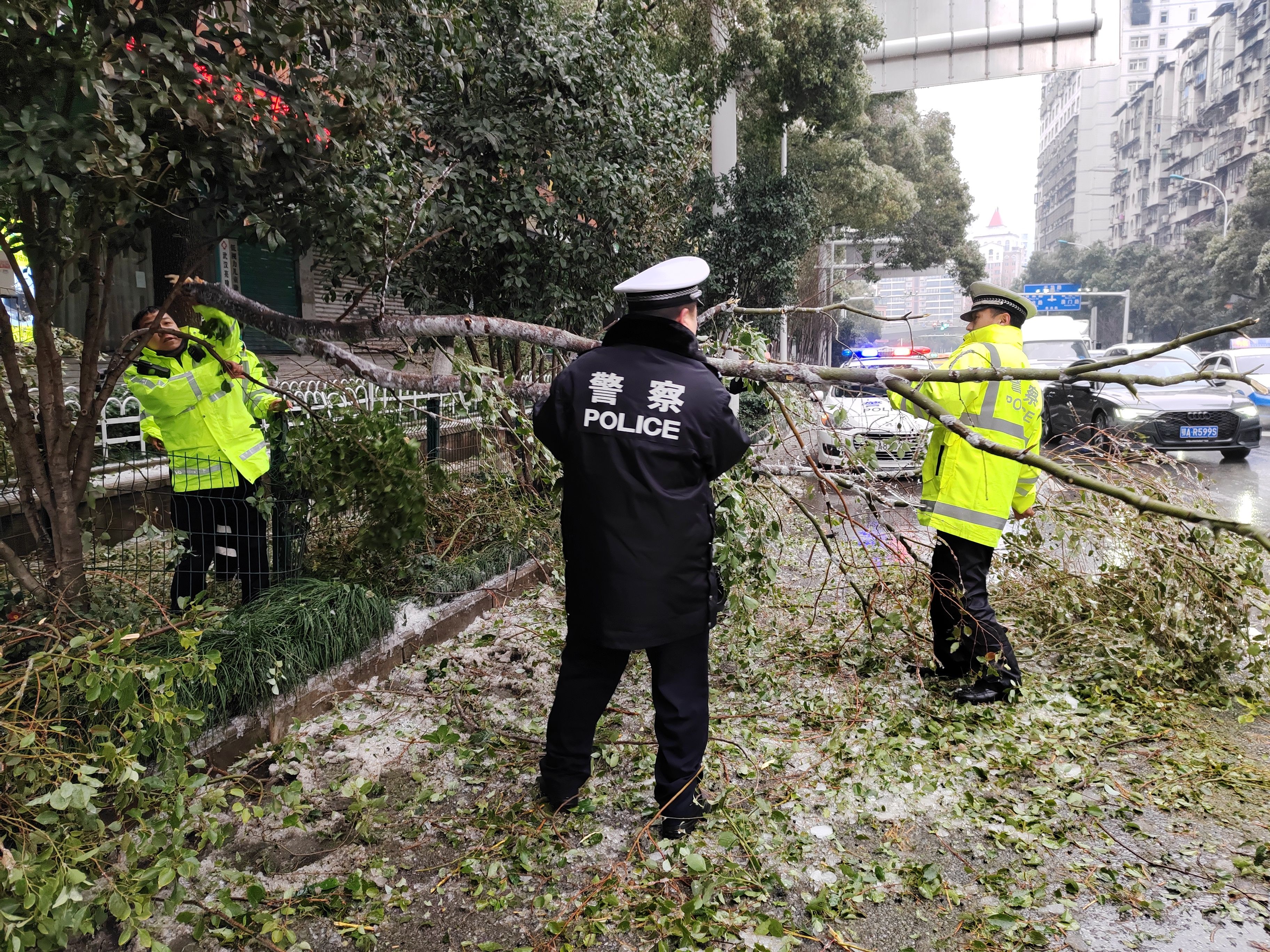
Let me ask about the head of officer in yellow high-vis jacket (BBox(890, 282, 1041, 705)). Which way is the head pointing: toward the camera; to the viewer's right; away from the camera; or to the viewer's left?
to the viewer's left

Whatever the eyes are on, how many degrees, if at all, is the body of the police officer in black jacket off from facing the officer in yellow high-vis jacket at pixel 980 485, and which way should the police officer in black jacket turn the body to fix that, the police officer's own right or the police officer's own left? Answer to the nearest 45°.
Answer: approximately 45° to the police officer's own right

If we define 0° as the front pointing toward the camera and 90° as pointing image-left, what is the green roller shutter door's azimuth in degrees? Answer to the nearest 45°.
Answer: approximately 0°

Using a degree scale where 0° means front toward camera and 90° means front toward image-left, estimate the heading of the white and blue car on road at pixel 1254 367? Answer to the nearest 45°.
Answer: approximately 315°

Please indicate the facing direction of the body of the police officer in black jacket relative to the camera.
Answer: away from the camera
